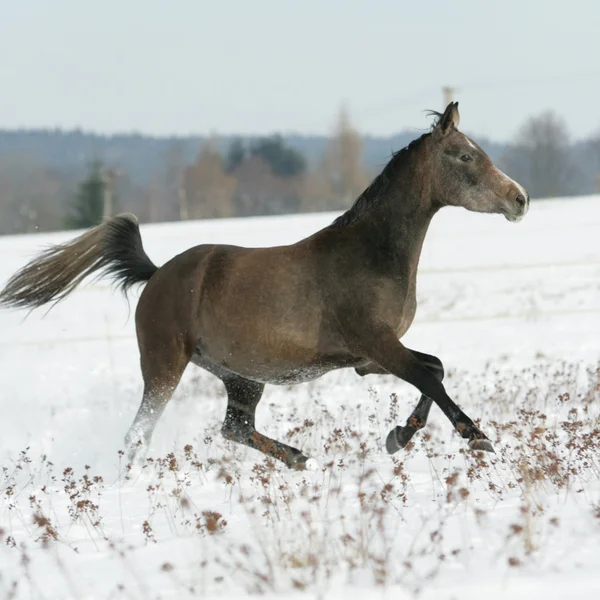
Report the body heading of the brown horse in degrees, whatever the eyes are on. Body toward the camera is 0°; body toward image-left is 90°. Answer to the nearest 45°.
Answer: approximately 270°

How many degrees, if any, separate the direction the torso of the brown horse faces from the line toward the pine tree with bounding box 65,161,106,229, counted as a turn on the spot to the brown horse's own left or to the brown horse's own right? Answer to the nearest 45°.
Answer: approximately 90° to the brown horse's own left
